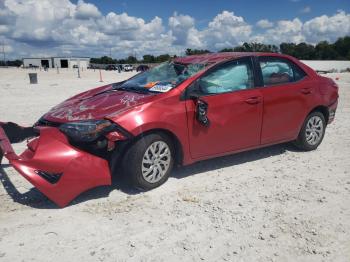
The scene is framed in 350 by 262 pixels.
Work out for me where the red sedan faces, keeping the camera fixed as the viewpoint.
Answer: facing the viewer and to the left of the viewer
